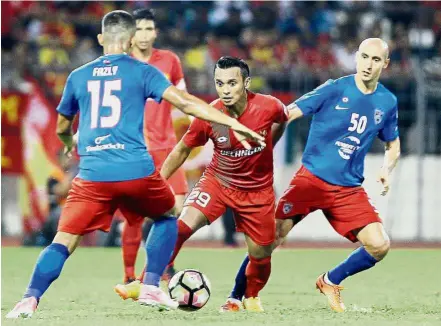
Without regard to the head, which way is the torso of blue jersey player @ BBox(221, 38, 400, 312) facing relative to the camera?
toward the camera

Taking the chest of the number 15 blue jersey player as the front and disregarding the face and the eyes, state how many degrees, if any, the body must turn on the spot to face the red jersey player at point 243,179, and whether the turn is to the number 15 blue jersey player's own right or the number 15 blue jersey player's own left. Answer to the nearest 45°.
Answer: approximately 45° to the number 15 blue jersey player's own right

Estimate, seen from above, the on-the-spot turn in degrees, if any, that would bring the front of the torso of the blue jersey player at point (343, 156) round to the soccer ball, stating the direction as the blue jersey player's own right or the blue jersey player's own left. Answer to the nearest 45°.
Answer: approximately 45° to the blue jersey player's own right

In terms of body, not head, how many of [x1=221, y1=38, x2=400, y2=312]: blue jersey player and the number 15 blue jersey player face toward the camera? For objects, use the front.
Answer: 1

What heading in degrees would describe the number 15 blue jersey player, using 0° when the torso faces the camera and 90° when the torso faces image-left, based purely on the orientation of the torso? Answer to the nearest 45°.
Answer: approximately 180°

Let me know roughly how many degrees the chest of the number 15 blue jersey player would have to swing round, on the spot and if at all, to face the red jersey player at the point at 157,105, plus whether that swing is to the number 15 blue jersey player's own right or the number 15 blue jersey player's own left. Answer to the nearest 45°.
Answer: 0° — they already face them

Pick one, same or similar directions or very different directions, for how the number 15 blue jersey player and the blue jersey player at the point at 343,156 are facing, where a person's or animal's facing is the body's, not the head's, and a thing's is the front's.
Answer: very different directions
